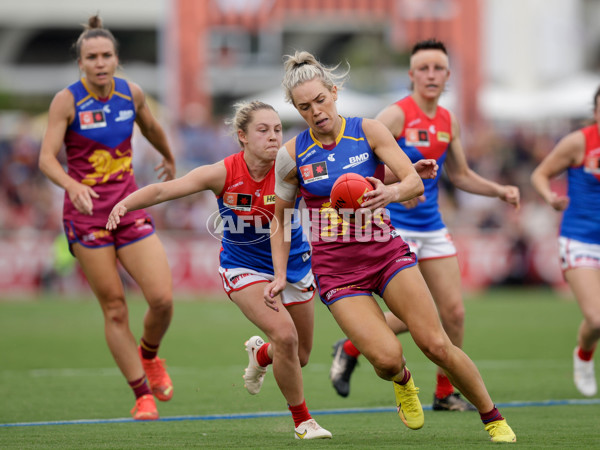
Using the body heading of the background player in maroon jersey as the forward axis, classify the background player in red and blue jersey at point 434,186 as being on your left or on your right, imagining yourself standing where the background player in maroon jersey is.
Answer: on your left

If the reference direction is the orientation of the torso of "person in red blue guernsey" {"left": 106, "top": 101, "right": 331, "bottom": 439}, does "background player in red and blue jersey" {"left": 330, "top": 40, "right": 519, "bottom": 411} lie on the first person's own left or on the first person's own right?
on the first person's own left

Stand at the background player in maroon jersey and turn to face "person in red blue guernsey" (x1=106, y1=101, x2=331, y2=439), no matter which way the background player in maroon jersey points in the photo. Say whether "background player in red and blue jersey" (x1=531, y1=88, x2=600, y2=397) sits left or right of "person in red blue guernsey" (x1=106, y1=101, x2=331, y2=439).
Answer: left

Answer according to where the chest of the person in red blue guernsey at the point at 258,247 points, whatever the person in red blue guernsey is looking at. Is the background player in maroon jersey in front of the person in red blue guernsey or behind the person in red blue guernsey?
behind

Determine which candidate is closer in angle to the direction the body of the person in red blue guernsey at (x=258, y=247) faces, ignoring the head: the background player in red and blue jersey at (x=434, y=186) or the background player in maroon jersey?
the background player in red and blue jersey

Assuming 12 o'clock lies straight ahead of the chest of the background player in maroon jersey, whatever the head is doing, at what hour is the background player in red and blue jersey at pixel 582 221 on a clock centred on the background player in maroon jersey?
The background player in red and blue jersey is roughly at 9 o'clock from the background player in maroon jersey.

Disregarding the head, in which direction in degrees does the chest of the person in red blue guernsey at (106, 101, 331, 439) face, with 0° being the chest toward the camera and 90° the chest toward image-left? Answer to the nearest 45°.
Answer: approximately 315°

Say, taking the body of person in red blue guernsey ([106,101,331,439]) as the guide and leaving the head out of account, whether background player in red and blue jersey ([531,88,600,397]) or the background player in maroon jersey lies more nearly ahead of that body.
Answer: the background player in red and blue jersey

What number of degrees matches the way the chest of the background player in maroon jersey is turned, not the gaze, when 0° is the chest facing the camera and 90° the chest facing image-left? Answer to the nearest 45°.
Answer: approximately 0°

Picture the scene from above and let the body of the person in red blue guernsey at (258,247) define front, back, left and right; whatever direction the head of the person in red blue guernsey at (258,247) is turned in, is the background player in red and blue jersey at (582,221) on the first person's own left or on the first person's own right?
on the first person's own left
